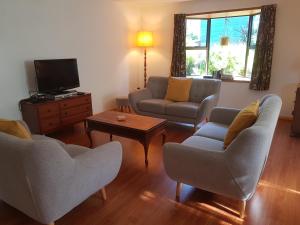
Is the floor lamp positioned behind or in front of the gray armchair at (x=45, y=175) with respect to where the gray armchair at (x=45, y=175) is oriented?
in front

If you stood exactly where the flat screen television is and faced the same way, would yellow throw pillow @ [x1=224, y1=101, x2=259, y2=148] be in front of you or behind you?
in front

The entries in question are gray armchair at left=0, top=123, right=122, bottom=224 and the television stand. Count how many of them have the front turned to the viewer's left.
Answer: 0

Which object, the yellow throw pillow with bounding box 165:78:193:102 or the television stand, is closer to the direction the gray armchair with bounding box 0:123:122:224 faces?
the yellow throw pillow

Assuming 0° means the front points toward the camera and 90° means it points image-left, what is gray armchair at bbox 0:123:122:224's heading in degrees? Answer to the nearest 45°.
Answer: approximately 225°

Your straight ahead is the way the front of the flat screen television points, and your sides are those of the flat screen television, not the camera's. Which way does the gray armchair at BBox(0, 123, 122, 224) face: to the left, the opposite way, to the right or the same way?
to the left

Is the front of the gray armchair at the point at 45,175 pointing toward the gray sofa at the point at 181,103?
yes

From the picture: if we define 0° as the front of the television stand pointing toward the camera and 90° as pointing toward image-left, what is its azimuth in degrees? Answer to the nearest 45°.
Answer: approximately 315°

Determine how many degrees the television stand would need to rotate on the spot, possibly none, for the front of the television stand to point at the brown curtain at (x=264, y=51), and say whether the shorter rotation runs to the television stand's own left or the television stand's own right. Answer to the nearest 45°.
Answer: approximately 45° to the television stand's own left

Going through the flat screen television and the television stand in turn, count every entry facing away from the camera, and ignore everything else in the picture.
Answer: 0

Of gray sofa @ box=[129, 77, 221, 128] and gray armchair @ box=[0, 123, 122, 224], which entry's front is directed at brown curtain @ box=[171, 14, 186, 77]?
the gray armchair

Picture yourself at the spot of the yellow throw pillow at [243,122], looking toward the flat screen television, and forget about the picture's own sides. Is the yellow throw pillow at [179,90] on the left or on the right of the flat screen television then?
right
